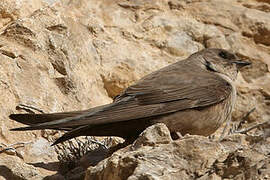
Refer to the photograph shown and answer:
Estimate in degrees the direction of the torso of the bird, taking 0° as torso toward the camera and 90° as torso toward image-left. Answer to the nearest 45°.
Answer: approximately 270°
